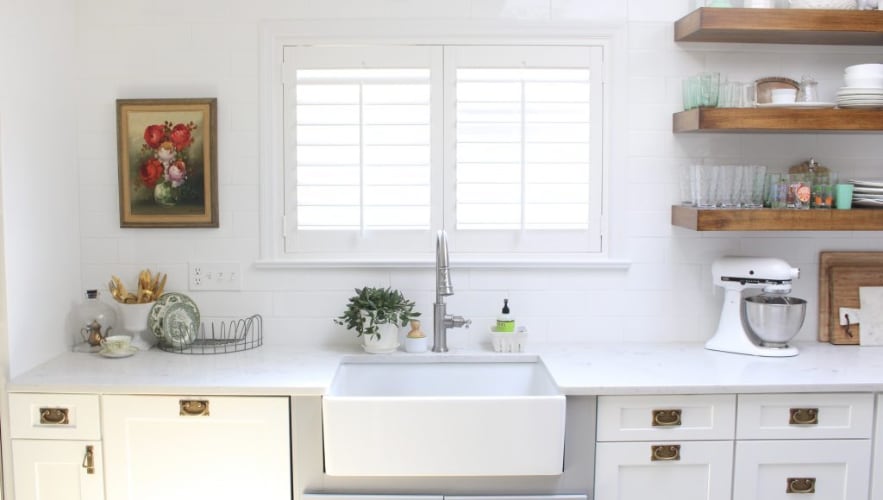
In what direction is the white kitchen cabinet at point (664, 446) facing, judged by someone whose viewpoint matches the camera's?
facing the viewer

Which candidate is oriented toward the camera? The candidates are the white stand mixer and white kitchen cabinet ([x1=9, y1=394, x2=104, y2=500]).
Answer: the white kitchen cabinet

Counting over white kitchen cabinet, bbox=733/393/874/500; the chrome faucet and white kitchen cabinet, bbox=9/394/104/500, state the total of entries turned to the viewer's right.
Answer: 0

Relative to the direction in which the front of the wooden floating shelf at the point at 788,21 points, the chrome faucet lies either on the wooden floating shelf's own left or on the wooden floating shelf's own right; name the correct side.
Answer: on the wooden floating shelf's own right

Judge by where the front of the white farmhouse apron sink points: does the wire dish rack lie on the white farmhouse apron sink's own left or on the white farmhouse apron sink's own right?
on the white farmhouse apron sink's own right

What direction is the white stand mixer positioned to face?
to the viewer's right

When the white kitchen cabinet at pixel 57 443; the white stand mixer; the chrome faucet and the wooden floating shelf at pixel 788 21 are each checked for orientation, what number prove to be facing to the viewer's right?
1

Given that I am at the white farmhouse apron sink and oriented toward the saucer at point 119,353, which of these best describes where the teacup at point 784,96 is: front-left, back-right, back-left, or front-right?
back-right

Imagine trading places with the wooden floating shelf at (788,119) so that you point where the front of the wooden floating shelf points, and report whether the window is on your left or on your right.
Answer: on your right

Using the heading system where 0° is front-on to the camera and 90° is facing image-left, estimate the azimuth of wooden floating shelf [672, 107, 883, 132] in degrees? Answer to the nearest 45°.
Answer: approximately 0°

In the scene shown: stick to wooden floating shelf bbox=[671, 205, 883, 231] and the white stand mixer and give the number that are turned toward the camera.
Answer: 1

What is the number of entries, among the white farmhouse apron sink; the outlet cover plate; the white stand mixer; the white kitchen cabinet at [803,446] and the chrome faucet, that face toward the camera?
4

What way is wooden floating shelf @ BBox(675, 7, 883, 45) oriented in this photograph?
toward the camera

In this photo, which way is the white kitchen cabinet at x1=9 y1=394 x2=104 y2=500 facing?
toward the camera
